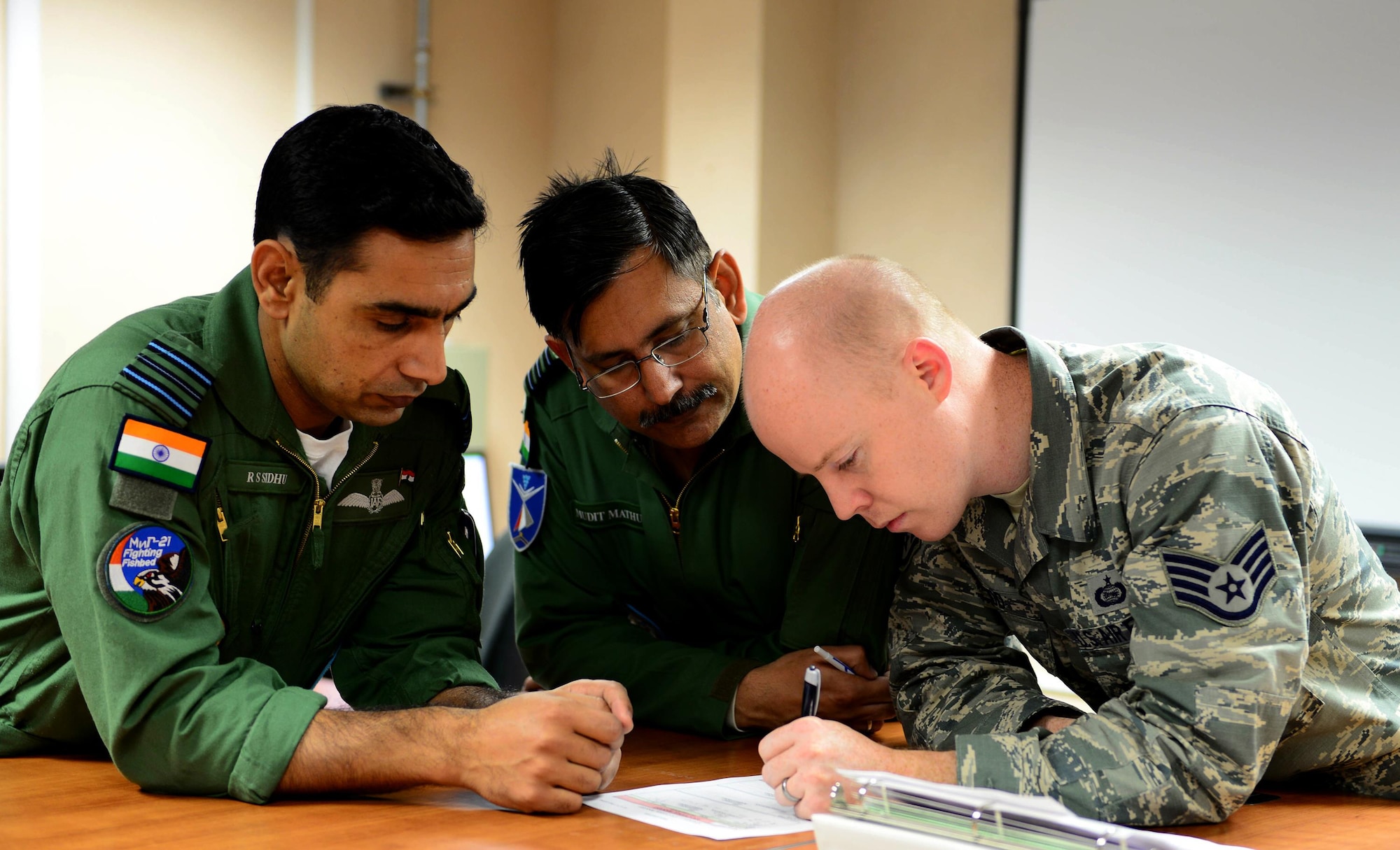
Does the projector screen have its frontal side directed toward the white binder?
yes

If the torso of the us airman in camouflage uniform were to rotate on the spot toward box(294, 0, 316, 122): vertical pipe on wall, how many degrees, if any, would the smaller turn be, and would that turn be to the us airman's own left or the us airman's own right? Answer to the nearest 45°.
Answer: approximately 90° to the us airman's own right

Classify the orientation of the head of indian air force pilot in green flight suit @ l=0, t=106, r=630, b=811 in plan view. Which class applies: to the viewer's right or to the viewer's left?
to the viewer's right

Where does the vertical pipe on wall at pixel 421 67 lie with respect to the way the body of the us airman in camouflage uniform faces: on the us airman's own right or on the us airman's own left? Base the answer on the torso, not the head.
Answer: on the us airman's own right

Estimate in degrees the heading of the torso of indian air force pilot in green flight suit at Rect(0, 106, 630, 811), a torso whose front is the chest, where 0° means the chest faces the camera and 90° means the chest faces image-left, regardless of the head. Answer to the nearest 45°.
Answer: approximately 315°

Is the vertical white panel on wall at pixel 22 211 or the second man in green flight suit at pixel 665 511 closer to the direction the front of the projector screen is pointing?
the second man in green flight suit

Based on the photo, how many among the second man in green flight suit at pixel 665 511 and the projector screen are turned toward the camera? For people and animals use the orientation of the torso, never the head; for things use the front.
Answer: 2

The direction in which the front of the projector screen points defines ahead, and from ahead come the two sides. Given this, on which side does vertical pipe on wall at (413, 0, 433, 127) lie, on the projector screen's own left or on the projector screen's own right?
on the projector screen's own right

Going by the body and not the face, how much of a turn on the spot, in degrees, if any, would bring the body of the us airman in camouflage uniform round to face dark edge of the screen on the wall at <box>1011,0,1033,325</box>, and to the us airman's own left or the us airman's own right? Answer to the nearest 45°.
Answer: approximately 135° to the us airman's own right

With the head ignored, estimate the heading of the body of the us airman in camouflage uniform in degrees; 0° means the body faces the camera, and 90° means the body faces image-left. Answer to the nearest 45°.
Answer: approximately 45°

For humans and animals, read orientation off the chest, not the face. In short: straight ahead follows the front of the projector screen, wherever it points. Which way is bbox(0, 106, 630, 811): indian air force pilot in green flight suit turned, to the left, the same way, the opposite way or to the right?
to the left

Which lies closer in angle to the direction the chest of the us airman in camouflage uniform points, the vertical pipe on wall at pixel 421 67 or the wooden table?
the wooden table

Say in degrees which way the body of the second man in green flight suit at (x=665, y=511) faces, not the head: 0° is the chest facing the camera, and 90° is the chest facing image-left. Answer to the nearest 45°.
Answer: approximately 0°
